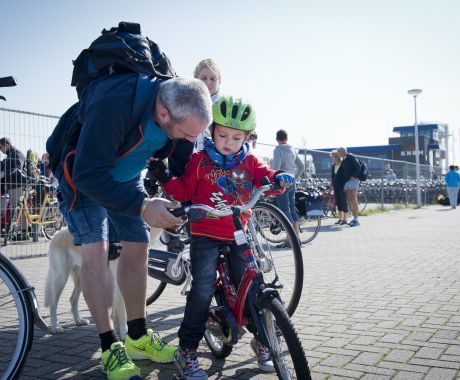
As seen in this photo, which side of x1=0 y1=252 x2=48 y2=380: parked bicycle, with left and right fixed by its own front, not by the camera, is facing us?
left

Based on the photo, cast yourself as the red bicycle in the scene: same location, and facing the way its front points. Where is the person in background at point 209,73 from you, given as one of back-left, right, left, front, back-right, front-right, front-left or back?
back-left

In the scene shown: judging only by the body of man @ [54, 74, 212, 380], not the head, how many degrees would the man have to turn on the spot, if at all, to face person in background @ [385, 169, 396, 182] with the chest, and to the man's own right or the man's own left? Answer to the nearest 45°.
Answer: approximately 90° to the man's own left

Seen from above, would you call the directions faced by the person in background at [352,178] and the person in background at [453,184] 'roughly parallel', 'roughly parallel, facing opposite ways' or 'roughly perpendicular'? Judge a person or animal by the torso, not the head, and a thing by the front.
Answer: roughly perpendicular
